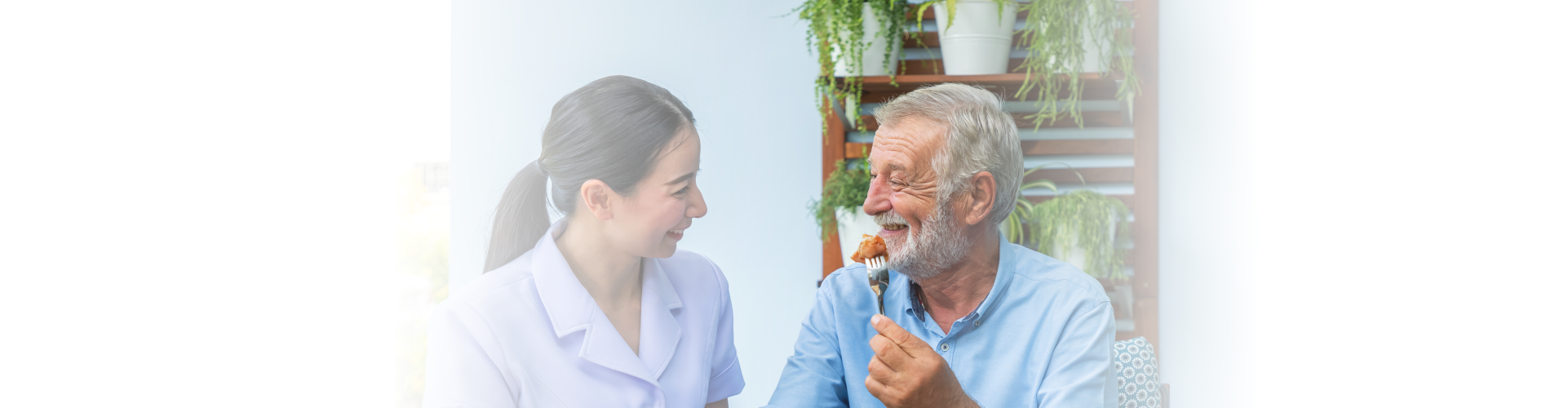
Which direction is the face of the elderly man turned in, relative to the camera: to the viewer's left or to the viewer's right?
to the viewer's left

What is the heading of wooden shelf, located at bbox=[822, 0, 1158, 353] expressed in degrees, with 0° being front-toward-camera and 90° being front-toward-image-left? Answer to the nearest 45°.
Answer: approximately 0°

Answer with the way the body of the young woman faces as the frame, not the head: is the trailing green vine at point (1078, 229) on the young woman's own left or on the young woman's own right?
on the young woman's own left

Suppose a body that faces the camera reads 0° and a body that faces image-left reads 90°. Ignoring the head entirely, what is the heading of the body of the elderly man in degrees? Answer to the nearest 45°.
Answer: approximately 45°

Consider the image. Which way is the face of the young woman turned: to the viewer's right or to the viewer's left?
to the viewer's right

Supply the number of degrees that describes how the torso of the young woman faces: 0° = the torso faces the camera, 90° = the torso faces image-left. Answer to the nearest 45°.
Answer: approximately 315°
